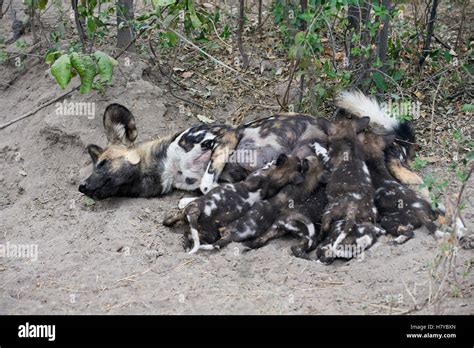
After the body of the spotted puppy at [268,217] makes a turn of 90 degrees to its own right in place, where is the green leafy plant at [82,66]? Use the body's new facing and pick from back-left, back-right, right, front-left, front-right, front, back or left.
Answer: back-right

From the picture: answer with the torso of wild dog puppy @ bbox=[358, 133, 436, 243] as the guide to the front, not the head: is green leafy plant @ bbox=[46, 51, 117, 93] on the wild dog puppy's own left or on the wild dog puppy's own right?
on the wild dog puppy's own left

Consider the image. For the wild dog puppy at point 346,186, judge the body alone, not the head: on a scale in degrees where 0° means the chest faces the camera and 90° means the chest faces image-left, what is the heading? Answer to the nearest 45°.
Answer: approximately 180°

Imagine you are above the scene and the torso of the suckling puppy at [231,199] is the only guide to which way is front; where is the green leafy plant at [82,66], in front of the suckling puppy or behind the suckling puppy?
behind

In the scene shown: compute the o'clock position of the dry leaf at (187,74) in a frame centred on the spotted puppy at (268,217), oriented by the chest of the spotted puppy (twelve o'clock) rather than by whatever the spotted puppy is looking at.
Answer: The dry leaf is roughly at 10 o'clock from the spotted puppy.

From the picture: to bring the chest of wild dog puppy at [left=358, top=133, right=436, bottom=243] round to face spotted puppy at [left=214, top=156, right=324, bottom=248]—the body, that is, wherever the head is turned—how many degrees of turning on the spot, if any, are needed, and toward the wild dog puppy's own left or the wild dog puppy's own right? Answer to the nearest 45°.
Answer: approximately 45° to the wild dog puppy's own left

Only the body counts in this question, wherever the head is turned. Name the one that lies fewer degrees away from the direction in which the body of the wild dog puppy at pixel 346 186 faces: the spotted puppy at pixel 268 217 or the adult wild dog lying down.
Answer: the adult wild dog lying down

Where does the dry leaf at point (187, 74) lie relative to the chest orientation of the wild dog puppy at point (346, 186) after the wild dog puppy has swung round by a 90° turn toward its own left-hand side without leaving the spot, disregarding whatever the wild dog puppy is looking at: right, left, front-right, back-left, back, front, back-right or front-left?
front-right

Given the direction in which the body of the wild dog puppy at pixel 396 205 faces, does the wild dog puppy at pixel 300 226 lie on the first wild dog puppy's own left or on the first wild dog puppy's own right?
on the first wild dog puppy's own left

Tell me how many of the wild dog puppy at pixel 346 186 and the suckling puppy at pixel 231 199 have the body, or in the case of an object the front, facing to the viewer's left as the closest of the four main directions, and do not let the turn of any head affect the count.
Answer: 0

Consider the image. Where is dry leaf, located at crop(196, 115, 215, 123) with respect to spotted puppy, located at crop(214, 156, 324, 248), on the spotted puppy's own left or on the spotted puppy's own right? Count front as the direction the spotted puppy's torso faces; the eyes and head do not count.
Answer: on the spotted puppy's own left

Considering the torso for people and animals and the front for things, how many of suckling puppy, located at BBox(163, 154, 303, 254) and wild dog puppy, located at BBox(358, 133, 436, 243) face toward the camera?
0
